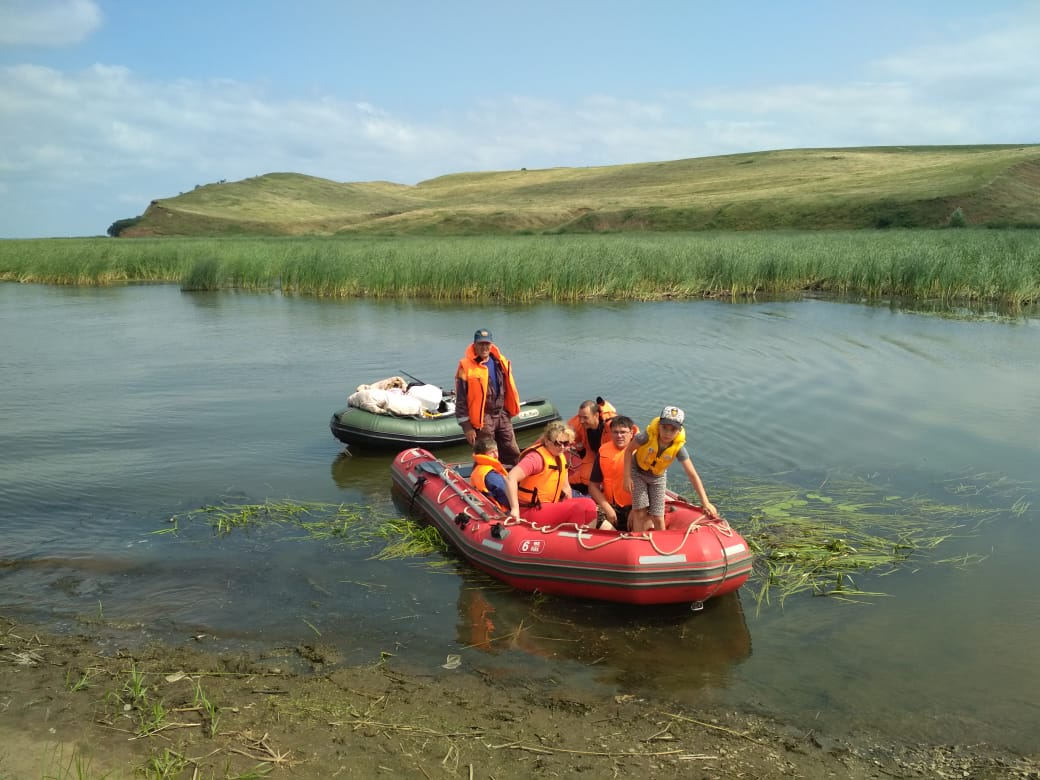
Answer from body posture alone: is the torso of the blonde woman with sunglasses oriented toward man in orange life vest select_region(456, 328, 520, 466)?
no

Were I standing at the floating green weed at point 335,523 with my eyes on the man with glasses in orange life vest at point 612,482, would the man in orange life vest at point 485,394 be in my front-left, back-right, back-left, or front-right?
front-left

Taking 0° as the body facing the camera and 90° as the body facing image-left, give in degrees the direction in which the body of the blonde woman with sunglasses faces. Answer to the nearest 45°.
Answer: approximately 315°

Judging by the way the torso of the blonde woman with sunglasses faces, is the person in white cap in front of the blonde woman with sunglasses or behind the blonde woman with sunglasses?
in front

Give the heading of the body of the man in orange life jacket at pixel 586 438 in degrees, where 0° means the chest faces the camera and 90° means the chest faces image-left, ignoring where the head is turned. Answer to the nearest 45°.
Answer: approximately 45°

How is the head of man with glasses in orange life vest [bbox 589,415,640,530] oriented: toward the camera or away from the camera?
toward the camera

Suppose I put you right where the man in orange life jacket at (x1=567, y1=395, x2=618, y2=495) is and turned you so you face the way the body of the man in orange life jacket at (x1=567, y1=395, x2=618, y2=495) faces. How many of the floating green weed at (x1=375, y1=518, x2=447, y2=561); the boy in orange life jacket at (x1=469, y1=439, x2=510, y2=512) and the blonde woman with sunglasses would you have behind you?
0

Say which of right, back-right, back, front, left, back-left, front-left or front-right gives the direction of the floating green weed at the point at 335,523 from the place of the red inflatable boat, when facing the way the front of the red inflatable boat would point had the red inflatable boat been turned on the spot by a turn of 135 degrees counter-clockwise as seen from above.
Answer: front-left

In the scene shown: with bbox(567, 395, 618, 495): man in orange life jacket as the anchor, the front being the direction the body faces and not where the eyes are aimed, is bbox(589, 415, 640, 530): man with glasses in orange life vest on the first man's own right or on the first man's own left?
on the first man's own left

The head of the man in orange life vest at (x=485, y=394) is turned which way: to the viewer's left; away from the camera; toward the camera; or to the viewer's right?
toward the camera

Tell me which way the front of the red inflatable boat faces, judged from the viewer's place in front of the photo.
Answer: facing the viewer and to the right of the viewer
